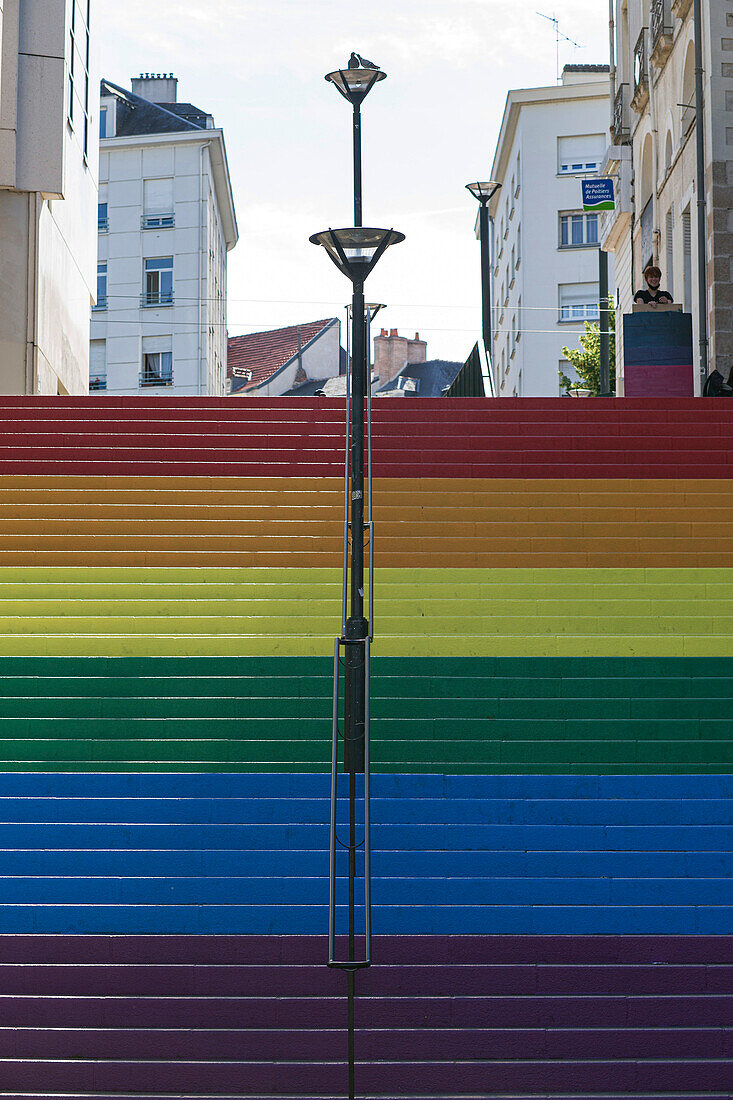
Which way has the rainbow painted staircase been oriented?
toward the camera

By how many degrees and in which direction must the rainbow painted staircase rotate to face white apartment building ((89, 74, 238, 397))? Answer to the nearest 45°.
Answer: approximately 180°

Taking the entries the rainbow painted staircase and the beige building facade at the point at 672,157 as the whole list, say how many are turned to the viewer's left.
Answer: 1

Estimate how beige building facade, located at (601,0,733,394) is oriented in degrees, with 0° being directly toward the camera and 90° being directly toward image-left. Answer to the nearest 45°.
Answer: approximately 90°

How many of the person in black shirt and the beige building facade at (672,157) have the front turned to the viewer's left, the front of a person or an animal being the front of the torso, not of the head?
1

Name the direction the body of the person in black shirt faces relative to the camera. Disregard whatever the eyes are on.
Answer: toward the camera

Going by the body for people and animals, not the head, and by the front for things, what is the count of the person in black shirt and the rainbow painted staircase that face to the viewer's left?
0

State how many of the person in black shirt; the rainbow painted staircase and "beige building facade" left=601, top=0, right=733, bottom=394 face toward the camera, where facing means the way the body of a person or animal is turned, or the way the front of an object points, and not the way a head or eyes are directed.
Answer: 2

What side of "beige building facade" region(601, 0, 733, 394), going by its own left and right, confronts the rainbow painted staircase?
left
